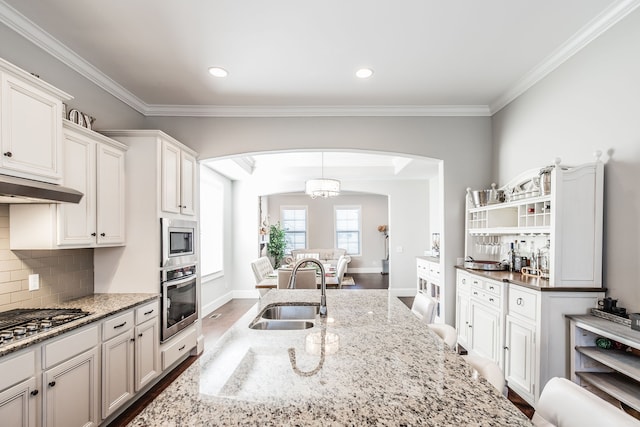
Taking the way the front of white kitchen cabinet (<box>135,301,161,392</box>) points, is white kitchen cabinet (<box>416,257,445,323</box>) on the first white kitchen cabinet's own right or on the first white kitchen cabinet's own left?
on the first white kitchen cabinet's own left

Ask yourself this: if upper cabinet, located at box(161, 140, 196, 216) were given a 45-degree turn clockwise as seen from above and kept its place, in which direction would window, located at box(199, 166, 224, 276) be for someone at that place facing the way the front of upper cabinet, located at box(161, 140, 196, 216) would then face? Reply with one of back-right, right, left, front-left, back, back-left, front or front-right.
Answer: back
